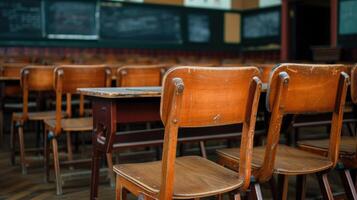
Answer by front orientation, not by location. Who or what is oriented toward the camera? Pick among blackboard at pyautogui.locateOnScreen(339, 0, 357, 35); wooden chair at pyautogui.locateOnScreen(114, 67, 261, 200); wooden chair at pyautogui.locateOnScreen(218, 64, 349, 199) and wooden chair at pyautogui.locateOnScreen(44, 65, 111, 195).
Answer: the blackboard

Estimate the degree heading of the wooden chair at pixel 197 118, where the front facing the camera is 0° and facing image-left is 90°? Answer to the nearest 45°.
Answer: approximately 135°

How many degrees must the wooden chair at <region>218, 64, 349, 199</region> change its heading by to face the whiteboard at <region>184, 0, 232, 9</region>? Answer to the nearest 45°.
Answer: approximately 45° to its right

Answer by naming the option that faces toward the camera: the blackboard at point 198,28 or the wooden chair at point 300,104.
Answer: the blackboard

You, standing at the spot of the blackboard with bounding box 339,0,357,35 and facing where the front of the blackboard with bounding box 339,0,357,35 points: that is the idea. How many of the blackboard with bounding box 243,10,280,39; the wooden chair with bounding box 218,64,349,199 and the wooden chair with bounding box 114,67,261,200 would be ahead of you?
2

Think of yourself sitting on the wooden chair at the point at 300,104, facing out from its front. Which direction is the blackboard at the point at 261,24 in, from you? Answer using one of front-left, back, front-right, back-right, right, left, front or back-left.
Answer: front-right

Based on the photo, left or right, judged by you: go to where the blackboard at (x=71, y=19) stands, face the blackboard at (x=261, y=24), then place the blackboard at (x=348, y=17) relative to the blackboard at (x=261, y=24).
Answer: right

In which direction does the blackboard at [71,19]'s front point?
toward the camera

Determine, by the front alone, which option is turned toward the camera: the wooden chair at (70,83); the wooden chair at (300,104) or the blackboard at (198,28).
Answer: the blackboard

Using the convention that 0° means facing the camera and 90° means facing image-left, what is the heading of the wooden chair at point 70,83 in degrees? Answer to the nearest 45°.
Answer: approximately 135°

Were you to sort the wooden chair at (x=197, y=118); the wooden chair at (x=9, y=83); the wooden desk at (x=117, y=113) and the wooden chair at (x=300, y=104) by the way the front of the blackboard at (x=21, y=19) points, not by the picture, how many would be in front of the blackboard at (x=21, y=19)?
4

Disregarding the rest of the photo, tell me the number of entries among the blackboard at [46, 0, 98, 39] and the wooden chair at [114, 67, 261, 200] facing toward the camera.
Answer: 1

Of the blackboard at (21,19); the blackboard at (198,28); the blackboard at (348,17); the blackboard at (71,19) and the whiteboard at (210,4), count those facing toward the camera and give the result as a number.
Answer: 5

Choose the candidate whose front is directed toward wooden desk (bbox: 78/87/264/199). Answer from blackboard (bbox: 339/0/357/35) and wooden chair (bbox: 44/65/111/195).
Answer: the blackboard

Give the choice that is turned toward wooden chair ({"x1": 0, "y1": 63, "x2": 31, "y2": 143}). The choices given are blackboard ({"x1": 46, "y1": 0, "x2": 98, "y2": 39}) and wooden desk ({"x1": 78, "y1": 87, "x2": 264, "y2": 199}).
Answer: the blackboard

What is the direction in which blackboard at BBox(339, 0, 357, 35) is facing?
toward the camera

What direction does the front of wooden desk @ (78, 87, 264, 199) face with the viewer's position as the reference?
facing the viewer and to the right of the viewer

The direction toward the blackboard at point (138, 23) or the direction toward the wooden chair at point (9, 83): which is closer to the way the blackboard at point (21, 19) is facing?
the wooden chair

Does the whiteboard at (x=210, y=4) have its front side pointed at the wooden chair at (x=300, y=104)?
yes

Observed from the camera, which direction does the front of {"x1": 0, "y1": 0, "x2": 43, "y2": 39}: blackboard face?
facing the viewer

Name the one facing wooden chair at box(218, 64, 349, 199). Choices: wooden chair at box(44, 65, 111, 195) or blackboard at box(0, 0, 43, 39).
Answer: the blackboard
